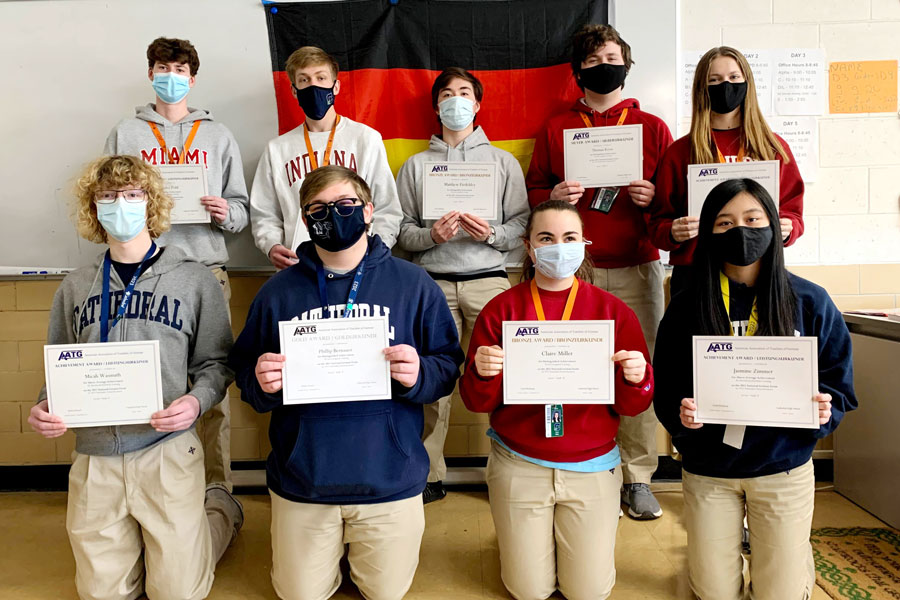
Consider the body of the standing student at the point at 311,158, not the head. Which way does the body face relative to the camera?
toward the camera

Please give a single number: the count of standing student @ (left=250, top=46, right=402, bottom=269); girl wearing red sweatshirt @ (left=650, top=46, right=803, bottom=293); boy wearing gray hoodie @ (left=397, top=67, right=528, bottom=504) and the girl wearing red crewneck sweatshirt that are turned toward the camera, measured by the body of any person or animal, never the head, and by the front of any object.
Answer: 4

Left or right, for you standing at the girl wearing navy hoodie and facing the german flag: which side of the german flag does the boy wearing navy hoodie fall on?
left

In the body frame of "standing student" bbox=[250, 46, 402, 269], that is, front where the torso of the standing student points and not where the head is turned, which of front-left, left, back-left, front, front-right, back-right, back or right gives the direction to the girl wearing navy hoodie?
front-left

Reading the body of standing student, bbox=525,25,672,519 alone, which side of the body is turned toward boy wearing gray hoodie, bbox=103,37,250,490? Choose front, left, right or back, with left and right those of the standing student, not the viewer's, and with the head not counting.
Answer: right

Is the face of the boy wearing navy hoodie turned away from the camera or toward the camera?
toward the camera

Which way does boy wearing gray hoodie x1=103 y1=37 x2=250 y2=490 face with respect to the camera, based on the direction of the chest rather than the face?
toward the camera

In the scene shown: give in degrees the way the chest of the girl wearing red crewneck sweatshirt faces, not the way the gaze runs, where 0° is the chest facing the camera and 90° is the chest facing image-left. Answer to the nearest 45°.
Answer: approximately 0°

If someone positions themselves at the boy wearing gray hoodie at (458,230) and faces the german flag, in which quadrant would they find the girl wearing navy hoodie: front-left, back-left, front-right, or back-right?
back-right

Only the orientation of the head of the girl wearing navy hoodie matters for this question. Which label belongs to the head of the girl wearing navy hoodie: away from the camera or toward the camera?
toward the camera

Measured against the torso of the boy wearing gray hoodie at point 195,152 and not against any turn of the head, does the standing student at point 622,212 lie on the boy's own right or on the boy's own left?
on the boy's own left
